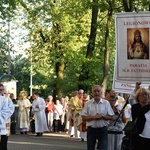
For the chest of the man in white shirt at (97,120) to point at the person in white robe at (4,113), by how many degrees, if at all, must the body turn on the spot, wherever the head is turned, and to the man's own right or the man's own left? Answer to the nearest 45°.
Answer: approximately 90° to the man's own right

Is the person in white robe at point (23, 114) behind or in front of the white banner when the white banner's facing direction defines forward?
behind

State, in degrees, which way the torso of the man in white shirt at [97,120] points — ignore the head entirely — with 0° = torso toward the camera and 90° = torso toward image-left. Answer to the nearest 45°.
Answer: approximately 0°

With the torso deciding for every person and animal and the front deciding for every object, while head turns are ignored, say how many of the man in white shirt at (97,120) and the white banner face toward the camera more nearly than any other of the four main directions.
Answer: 2
